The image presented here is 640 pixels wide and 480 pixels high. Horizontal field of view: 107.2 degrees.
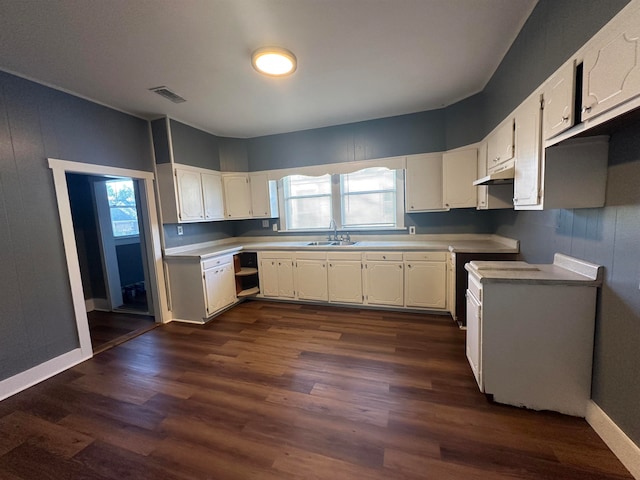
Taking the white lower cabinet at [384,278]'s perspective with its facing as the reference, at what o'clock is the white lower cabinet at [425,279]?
the white lower cabinet at [425,279] is roughly at 9 o'clock from the white lower cabinet at [384,278].

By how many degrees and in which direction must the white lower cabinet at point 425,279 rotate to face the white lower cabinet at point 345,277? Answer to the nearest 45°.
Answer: approximately 90° to its right

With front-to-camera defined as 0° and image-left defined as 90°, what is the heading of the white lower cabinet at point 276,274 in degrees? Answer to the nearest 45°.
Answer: approximately 0°

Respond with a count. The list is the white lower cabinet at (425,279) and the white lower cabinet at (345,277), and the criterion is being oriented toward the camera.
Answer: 2

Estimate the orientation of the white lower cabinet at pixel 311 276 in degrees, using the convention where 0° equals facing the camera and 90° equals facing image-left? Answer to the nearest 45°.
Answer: approximately 0°
